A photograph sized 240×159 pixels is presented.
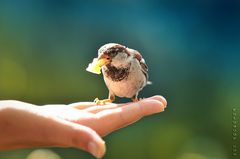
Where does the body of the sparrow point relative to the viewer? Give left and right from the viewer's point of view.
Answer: facing the viewer and to the left of the viewer
